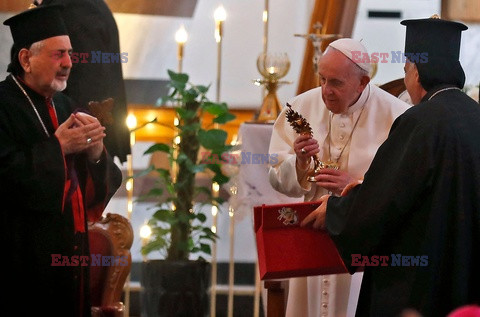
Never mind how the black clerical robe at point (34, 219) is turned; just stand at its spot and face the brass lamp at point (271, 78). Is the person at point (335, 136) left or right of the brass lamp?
right

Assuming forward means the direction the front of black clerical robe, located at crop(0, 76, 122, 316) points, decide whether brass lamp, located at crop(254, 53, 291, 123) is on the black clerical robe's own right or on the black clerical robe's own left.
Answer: on the black clerical robe's own left

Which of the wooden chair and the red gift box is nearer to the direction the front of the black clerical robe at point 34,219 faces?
the red gift box

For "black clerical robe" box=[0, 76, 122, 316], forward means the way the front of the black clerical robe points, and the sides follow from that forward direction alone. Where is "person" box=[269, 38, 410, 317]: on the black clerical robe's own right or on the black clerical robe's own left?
on the black clerical robe's own left

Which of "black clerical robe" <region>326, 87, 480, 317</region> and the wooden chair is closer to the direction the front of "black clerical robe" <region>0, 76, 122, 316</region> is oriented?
the black clerical robe

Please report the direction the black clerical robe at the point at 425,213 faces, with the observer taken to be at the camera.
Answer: facing away from the viewer and to the left of the viewer

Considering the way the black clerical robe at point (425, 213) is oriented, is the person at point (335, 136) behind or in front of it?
in front

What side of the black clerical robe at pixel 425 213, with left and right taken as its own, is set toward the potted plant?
front

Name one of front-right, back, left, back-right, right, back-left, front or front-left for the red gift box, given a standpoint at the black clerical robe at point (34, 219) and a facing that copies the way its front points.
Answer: front-left

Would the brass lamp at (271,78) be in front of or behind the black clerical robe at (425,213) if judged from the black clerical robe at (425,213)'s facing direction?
in front

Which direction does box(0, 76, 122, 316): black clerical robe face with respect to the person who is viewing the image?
facing the viewer and to the right of the viewer
